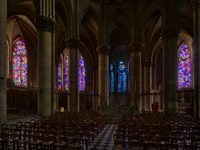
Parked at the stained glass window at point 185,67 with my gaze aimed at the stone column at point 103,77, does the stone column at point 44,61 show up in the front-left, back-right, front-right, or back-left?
front-left

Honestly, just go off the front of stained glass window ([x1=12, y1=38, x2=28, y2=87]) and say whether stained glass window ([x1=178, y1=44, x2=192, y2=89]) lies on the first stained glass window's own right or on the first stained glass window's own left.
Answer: on the first stained glass window's own left

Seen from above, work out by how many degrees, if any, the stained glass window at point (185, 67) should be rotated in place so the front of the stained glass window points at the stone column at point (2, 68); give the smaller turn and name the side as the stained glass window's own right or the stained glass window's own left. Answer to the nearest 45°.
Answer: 0° — it already faces it

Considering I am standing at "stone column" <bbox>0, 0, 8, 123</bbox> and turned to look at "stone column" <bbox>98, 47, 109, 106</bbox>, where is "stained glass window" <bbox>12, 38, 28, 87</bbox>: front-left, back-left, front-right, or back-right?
front-left

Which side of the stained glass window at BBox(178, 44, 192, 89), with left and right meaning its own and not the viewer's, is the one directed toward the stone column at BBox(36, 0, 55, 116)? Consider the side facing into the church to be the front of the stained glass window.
front
